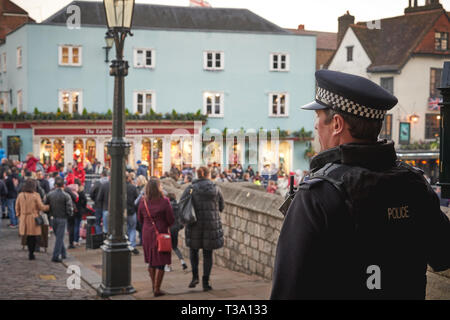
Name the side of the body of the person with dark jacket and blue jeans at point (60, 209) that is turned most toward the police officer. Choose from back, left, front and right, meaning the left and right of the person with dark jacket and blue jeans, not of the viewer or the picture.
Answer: back

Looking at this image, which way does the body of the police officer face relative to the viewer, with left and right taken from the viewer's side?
facing away from the viewer and to the left of the viewer

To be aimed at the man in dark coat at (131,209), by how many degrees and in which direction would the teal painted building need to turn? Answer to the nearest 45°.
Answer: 0° — it already faces them

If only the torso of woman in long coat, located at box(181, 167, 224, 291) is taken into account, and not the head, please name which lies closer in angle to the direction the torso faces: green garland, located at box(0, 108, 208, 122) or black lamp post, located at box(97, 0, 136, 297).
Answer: the green garland

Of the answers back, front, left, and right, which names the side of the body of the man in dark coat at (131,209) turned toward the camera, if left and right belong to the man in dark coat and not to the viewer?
back

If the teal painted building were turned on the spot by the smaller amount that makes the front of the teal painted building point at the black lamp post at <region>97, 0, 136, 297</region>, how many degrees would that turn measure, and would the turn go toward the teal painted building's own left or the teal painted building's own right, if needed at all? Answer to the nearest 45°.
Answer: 0° — it already faces it

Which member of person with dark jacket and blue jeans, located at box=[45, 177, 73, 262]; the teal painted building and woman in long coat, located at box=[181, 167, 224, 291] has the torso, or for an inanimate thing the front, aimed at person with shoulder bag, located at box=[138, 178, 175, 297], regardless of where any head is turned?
the teal painted building

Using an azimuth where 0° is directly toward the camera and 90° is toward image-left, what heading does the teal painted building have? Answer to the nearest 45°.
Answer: approximately 0°

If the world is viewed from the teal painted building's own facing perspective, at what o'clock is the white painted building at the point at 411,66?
The white painted building is roughly at 9 o'clock from the teal painted building.

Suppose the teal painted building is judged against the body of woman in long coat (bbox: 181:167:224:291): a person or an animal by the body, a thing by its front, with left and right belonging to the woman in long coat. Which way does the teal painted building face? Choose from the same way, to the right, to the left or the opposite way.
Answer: the opposite way

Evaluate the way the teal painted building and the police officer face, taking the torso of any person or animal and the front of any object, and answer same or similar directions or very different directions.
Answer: very different directions

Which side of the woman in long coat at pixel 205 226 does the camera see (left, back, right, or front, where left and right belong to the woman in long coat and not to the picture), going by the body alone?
back

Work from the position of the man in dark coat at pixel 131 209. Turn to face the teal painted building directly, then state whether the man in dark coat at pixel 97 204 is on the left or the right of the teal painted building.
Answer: left
